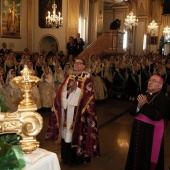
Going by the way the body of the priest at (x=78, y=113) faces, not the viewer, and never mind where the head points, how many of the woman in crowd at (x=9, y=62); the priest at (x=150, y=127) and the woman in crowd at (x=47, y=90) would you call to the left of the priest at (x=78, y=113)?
1

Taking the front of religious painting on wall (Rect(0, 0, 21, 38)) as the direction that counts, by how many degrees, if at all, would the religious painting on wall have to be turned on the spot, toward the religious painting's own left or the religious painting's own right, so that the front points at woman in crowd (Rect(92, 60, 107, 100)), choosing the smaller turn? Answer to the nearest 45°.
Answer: approximately 45° to the religious painting's own left

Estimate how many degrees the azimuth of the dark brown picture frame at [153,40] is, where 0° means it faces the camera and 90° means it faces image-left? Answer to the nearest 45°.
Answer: approximately 0°

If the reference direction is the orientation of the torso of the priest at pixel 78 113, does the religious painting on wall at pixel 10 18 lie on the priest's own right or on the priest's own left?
on the priest's own right

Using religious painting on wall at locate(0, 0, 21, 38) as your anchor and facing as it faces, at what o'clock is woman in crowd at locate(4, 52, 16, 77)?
The woman in crowd is roughly at 12 o'clock from the religious painting on wall.

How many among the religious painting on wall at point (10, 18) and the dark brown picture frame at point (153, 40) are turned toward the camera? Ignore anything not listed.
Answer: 2

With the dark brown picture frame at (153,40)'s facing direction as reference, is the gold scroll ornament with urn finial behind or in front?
in front

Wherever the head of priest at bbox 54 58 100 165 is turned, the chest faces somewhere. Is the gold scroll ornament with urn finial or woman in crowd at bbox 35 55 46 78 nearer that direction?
the gold scroll ornament with urn finial

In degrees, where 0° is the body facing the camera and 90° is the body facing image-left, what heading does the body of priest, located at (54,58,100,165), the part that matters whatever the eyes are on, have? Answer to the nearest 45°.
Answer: approximately 45°

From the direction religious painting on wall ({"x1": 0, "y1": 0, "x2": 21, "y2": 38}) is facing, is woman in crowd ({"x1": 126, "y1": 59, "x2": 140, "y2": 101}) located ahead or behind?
ahead

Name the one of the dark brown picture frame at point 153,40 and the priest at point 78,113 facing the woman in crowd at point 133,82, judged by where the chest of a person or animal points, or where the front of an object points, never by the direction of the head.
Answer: the dark brown picture frame

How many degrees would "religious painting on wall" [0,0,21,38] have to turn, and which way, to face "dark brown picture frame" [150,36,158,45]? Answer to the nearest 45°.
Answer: approximately 135° to its left

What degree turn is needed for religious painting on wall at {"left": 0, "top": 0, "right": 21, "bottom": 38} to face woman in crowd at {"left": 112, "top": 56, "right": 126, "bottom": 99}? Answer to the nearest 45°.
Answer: approximately 45° to its left
